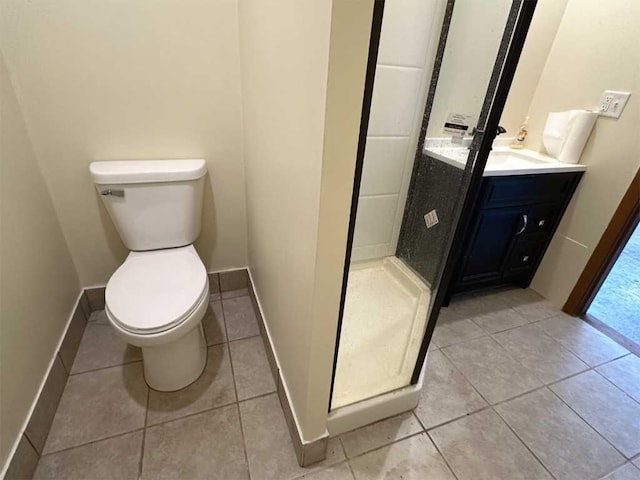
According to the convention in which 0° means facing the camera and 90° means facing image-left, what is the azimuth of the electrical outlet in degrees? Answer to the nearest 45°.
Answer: approximately 45°

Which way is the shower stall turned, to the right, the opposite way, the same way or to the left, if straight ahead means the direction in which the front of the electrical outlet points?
to the left

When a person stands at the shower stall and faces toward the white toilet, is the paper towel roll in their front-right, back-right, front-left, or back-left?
back-right

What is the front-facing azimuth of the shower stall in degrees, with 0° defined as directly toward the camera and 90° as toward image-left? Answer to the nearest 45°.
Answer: approximately 315°

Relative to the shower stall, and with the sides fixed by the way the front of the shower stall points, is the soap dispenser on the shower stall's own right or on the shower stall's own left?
on the shower stall's own left

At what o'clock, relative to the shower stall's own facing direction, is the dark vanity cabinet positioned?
The dark vanity cabinet is roughly at 9 o'clock from the shower stall.
